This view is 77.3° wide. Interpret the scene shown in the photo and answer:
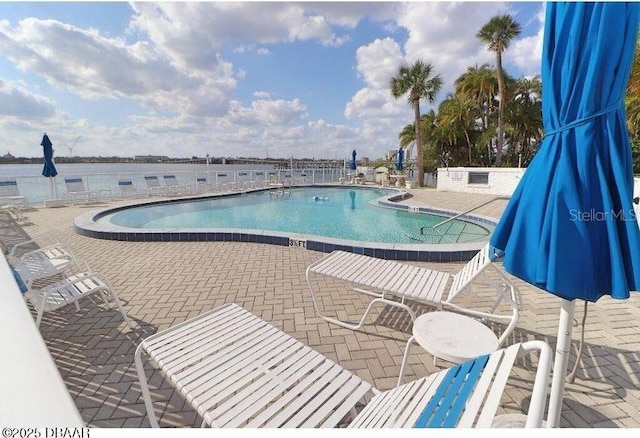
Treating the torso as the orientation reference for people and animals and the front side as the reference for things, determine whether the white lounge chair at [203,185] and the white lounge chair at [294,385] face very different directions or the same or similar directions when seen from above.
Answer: very different directions

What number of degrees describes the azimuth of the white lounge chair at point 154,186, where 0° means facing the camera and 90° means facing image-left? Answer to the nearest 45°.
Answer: approximately 315°

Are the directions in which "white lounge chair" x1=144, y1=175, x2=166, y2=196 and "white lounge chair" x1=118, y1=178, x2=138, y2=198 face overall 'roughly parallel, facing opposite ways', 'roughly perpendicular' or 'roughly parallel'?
roughly parallel

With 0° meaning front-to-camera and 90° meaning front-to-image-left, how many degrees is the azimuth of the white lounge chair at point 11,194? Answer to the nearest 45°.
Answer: approximately 315°

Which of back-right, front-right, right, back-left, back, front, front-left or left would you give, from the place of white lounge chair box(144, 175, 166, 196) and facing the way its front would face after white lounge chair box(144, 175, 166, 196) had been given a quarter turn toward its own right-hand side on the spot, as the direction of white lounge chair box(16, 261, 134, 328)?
front-left

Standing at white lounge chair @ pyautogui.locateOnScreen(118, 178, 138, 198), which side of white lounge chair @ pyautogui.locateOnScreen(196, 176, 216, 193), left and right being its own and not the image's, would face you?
right

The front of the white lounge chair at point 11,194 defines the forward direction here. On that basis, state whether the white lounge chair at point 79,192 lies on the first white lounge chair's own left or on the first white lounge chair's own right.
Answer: on the first white lounge chair's own left

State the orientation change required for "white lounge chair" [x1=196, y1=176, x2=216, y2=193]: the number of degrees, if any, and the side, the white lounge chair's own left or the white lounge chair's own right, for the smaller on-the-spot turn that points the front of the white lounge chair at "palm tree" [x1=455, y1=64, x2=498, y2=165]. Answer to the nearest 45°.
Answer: approximately 45° to the white lounge chair's own left

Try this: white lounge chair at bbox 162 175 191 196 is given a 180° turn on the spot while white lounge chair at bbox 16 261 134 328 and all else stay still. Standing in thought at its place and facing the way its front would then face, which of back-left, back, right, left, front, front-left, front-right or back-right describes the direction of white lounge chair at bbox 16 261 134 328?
back-left

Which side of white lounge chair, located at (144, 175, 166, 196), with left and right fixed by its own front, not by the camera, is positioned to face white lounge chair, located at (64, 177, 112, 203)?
right

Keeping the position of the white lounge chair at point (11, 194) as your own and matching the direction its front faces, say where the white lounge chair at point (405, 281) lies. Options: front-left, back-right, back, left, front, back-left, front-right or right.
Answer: front-right

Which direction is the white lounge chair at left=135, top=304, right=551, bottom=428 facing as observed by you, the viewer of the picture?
facing away from the viewer and to the left of the viewer

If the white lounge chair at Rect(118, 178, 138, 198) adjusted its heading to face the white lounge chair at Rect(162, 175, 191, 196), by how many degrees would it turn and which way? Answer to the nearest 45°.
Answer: approximately 45° to its left

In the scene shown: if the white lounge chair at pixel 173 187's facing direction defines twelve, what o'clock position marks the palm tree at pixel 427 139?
The palm tree is roughly at 10 o'clock from the white lounge chair.

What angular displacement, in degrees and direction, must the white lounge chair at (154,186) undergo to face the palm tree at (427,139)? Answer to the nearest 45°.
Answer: approximately 45° to its left

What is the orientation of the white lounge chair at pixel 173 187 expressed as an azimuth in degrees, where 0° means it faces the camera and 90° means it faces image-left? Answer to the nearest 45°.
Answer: approximately 315°
